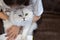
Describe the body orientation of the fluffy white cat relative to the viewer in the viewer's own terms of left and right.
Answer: facing the viewer
